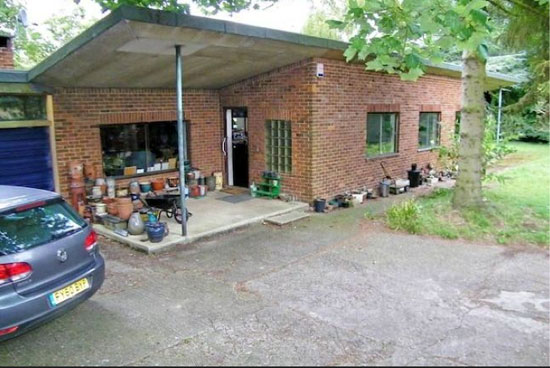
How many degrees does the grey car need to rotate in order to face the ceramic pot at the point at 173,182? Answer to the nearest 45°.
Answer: approximately 90° to its right

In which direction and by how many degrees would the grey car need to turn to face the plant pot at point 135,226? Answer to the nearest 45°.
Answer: approximately 90° to its right

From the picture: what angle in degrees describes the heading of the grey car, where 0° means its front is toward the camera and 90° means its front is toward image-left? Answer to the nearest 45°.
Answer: approximately 135°

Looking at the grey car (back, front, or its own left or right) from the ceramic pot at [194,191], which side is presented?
right

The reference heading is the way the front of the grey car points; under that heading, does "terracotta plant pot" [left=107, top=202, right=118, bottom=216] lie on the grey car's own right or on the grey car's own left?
on the grey car's own right

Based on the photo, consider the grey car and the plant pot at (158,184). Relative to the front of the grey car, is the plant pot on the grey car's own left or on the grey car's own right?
on the grey car's own right

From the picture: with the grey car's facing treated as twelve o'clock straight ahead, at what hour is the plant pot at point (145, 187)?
The plant pot is roughly at 2 o'clock from the grey car.
